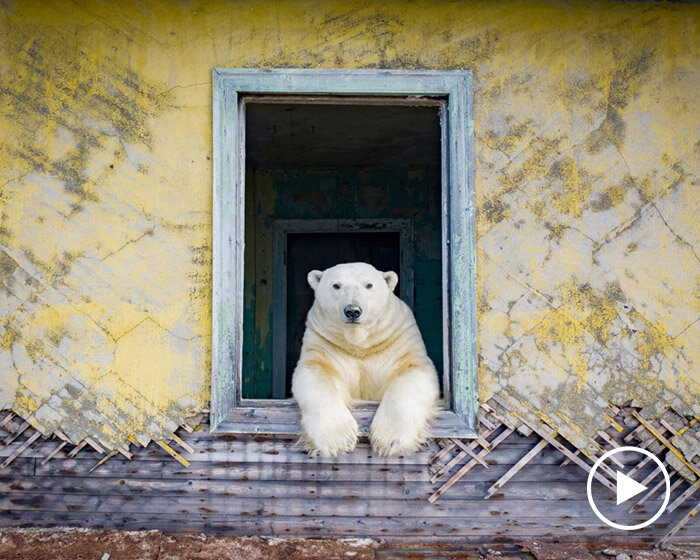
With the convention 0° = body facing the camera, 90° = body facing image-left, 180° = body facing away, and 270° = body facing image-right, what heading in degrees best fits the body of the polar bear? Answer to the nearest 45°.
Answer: approximately 0°

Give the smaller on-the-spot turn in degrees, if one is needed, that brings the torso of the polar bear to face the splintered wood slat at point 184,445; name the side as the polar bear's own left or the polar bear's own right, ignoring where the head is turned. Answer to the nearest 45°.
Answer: approximately 90° to the polar bear's own right

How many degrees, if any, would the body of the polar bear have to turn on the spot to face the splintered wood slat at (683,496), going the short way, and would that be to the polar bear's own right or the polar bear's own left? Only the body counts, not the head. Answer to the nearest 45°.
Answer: approximately 90° to the polar bear's own left

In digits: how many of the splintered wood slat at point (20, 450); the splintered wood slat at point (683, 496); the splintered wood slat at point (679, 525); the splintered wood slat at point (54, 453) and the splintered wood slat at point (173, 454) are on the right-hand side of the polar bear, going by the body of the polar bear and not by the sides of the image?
3

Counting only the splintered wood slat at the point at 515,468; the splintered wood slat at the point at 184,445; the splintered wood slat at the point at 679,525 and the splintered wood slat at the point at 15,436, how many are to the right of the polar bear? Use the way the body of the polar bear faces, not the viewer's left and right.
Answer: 2

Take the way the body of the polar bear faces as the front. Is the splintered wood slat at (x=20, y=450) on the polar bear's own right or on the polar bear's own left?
on the polar bear's own right

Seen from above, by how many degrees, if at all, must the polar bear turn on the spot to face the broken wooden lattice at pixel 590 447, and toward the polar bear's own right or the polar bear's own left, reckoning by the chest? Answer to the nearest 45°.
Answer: approximately 90° to the polar bear's own left

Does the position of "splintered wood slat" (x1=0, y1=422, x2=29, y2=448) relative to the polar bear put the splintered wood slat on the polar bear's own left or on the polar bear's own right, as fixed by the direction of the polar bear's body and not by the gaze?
on the polar bear's own right
